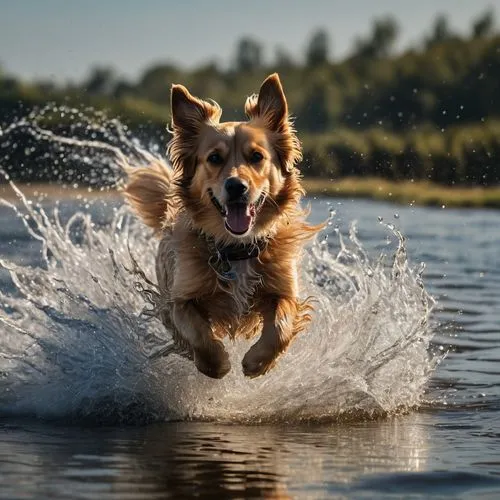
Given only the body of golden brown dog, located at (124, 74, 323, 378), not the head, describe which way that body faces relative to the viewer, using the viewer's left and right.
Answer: facing the viewer
